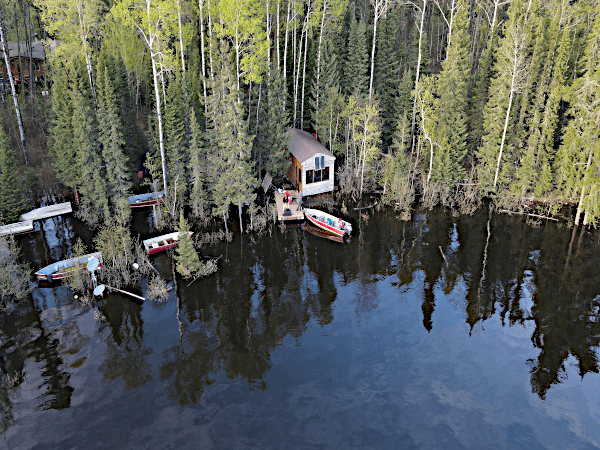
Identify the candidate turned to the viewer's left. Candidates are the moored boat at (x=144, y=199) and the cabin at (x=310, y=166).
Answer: the moored boat

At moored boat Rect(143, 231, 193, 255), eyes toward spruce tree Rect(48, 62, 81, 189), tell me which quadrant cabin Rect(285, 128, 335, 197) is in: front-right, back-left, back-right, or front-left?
back-right

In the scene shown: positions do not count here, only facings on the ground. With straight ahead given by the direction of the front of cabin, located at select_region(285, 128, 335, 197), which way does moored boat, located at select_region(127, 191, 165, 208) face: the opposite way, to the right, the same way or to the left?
to the right

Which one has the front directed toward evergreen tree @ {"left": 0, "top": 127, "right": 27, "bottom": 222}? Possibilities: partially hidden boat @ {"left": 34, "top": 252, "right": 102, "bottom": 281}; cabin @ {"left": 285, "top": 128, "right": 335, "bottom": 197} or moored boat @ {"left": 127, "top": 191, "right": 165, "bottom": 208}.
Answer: the moored boat

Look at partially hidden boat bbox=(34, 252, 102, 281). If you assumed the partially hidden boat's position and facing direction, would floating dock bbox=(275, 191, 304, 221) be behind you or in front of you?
behind

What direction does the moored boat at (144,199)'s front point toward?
to the viewer's left

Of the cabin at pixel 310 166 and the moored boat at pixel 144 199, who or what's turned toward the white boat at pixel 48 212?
the moored boat

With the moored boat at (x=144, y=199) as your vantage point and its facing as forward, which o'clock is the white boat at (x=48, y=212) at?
The white boat is roughly at 12 o'clock from the moored boat.

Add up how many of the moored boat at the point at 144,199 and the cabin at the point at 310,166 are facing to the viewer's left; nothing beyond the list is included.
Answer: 1

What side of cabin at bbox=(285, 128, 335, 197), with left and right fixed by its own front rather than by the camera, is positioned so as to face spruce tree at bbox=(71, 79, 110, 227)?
right

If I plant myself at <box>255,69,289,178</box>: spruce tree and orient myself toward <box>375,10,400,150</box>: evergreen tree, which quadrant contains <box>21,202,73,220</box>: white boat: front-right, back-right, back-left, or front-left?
back-left

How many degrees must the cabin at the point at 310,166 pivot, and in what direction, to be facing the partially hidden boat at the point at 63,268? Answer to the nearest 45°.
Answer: approximately 90° to its right
